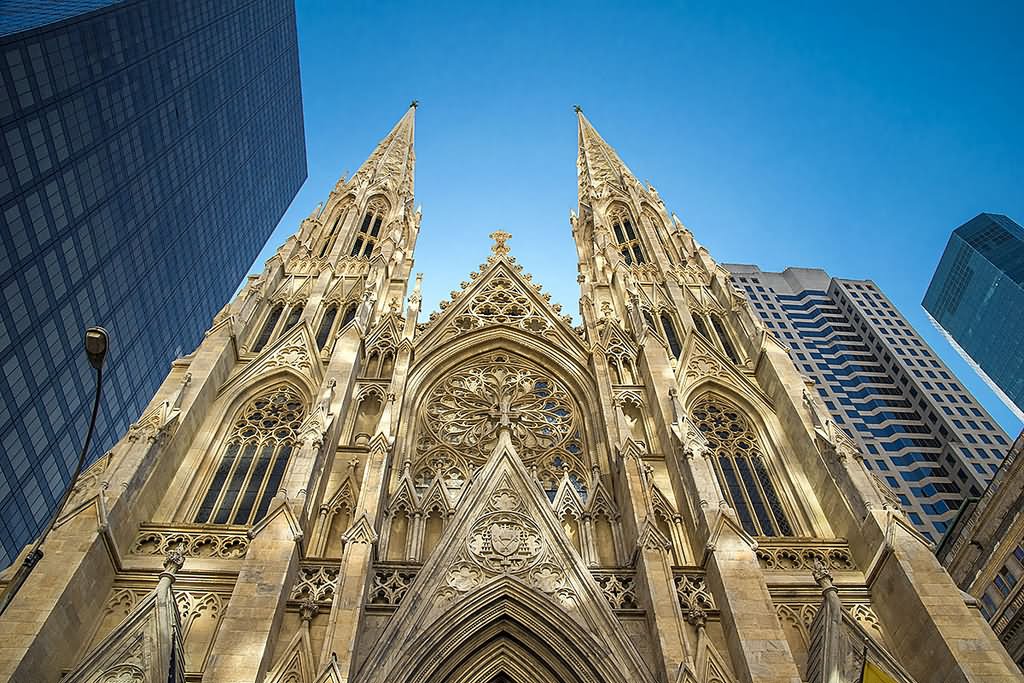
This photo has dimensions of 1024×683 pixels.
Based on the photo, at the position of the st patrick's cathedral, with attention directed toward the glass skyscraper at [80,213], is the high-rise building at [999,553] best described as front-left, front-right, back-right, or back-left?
back-right

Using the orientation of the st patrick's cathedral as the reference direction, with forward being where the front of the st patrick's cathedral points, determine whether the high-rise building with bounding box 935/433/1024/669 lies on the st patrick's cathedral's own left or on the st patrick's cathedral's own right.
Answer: on the st patrick's cathedral's own left

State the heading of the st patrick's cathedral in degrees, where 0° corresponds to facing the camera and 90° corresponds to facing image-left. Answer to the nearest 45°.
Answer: approximately 0°

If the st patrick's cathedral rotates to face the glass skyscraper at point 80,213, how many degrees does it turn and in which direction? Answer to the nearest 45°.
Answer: approximately 90° to its right
